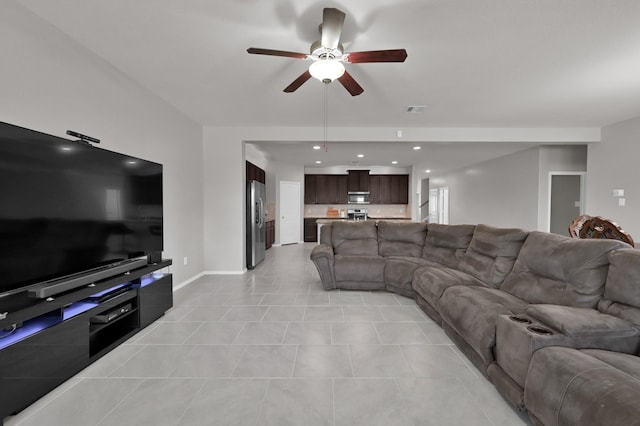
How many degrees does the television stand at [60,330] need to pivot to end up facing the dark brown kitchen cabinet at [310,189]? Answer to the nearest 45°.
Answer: approximately 90° to its left

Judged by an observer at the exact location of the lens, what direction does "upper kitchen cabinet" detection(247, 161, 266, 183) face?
facing to the right of the viewer

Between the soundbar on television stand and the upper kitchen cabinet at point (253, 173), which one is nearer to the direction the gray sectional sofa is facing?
the soundbar on television stand

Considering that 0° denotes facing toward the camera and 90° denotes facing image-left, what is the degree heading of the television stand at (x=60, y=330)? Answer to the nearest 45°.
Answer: approximately 315°

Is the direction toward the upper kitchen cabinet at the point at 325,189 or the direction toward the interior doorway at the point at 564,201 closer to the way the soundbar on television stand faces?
the interior doorway

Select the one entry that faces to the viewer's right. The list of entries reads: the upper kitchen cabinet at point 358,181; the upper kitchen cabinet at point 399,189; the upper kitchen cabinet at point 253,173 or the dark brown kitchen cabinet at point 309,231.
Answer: the upper kitchen cabinet at point 253,173

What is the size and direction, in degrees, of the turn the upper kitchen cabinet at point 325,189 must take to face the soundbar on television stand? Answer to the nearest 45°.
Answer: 0° — it already faces it

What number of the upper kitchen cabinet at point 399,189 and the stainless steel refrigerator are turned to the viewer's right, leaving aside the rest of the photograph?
1

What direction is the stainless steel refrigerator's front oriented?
to the viewer's right

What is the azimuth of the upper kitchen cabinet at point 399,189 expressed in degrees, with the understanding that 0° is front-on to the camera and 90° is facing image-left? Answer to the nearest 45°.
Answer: approximately 0°

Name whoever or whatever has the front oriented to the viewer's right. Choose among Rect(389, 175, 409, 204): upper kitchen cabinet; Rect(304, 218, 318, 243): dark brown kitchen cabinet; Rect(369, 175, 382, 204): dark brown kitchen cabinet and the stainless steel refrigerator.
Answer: the stainless steel refrigerator
